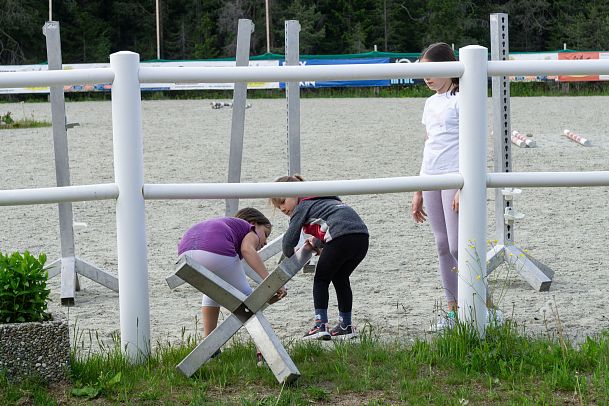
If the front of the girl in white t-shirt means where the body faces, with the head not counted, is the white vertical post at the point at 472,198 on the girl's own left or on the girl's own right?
on the girl's own left

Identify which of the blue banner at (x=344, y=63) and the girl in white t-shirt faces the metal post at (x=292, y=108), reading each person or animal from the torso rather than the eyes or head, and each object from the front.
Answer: the blue banner

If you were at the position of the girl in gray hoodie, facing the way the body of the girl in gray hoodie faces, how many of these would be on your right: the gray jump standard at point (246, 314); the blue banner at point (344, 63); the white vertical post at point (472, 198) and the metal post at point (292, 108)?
2

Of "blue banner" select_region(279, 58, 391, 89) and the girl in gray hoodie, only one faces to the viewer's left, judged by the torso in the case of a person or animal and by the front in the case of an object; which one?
the girl in gray hoodie

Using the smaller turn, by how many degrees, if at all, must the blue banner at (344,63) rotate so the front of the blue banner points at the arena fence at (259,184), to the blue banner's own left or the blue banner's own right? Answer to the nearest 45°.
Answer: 0° — it already faces it

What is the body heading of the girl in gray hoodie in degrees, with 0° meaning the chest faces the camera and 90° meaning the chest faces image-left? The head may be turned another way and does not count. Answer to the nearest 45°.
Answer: approximately 90°

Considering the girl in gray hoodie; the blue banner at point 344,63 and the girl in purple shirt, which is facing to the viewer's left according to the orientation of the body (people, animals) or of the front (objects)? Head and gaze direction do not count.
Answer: the girl in gray hoodie

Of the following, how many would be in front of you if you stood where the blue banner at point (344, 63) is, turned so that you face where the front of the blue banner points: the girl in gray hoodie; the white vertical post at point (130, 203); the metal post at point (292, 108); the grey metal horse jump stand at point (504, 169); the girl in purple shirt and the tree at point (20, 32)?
5

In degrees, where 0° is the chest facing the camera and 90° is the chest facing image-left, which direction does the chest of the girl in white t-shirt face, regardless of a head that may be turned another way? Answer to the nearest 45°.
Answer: approximately 45°

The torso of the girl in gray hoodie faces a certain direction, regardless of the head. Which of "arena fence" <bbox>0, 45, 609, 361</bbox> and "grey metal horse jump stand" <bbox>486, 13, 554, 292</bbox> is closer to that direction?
the arena fence

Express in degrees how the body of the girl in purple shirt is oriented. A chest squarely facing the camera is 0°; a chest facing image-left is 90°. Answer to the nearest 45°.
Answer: approximately 270°

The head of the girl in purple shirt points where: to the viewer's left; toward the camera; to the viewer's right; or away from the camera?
to the viewer's right

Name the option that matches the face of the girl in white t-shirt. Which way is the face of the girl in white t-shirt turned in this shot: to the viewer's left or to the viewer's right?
to the viewer's left
